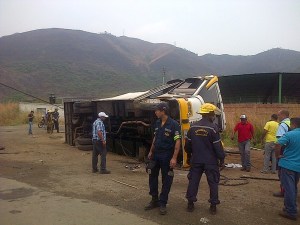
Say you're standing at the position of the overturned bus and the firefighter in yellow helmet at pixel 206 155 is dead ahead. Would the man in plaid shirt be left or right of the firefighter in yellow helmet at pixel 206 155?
right
